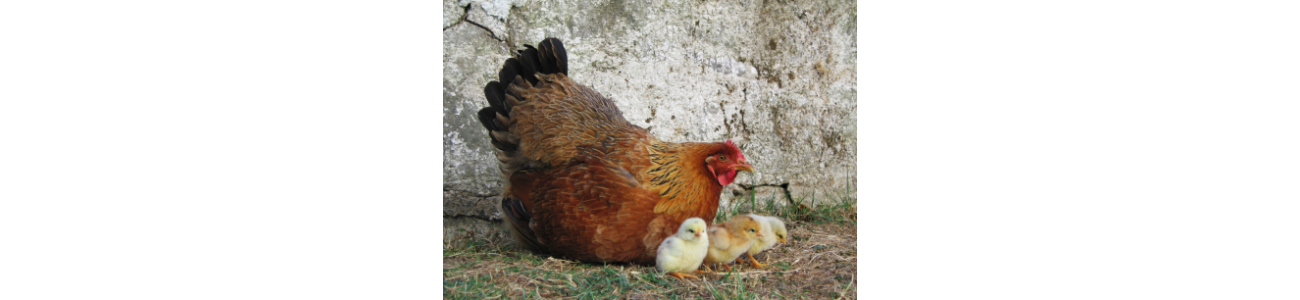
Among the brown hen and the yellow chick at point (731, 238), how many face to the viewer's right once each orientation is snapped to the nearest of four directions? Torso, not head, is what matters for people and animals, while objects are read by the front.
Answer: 2

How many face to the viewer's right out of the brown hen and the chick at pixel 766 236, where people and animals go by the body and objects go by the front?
2

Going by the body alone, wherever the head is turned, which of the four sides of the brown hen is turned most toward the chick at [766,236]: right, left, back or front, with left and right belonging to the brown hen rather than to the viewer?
front

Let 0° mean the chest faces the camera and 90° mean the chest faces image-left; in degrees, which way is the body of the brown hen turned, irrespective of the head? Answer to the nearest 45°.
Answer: approximately 270°

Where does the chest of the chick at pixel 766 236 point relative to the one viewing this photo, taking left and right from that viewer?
facing to the right of the viewer

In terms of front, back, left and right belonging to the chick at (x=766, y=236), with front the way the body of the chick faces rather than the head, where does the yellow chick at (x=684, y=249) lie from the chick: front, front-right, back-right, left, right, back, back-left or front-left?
back-right

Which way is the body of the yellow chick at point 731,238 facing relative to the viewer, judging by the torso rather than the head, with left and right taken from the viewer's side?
facing to the right of the viewer

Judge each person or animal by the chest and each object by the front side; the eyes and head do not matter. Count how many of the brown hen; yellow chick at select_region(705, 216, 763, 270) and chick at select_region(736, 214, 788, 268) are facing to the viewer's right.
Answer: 3

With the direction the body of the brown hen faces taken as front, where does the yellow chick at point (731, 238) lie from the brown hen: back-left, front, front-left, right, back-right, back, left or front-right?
front
